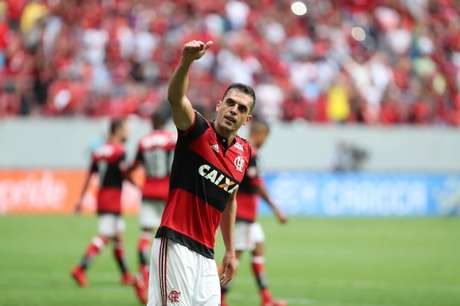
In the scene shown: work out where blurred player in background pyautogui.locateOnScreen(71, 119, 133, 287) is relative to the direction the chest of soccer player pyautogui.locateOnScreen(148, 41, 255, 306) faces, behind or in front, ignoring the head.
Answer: behind

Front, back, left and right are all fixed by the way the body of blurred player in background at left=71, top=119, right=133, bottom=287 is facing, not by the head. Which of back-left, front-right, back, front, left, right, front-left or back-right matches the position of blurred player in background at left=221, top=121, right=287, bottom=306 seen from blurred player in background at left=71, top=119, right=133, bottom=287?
right

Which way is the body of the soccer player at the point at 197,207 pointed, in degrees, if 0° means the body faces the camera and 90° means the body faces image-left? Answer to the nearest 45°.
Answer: approximately 315°

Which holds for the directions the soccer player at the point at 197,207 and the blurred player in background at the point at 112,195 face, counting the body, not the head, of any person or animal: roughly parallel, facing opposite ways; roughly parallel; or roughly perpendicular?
roughly perpendicular
